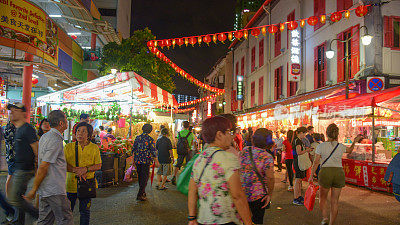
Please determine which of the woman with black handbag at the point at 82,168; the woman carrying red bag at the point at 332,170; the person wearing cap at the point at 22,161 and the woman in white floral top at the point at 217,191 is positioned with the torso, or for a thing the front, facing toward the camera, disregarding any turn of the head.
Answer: the woman with black handbag

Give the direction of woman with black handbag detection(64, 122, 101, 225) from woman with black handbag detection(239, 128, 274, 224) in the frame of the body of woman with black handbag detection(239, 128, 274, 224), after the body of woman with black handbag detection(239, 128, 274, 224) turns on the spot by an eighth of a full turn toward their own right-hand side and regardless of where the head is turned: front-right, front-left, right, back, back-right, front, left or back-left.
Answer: back

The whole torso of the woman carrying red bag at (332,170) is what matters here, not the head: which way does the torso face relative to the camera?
away from the camera

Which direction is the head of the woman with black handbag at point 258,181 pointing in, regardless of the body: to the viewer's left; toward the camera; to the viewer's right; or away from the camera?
away from the camera

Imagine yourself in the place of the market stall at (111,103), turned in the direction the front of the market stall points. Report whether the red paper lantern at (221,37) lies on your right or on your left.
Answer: on your left

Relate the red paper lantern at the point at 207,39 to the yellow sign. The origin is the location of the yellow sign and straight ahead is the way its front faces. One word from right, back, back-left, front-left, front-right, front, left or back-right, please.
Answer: front-left

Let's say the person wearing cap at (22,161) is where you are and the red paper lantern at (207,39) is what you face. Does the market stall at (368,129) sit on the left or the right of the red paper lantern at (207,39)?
right

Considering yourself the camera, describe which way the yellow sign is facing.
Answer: facing the viewer and to the right of the viewer

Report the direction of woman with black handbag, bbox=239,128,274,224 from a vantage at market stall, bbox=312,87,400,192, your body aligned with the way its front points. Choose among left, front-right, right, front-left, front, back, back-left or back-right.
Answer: front-left

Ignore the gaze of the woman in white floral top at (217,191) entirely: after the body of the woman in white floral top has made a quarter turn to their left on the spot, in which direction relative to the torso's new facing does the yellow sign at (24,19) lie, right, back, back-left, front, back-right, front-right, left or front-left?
front

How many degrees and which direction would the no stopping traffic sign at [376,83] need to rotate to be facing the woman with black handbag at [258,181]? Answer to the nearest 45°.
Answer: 0° — it already faces them

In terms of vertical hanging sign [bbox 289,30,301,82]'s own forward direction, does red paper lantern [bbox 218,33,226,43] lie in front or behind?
in front

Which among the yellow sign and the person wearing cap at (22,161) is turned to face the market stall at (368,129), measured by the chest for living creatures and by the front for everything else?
the yellow sign
